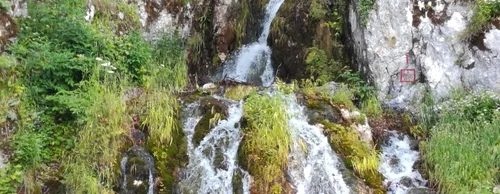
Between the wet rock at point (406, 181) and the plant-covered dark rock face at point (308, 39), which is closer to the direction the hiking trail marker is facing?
the wet rock

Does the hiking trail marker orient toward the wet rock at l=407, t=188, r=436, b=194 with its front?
yes

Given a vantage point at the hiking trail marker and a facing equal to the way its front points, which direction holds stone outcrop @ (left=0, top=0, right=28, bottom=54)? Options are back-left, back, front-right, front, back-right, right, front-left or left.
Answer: front-right

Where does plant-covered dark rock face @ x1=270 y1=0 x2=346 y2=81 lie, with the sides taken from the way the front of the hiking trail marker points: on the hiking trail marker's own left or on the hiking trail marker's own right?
on the hiking trail marker's own right

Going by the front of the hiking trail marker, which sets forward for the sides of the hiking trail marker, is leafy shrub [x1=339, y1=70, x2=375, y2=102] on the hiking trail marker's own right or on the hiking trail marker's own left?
on the hiking trail marker's own right

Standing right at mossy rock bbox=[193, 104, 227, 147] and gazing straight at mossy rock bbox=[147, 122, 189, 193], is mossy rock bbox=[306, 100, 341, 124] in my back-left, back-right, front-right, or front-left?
back-left

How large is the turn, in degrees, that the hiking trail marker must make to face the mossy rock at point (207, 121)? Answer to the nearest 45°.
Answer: approximately 45° to its right

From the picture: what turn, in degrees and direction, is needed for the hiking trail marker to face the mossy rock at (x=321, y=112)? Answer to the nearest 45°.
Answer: approximately 45° to its right

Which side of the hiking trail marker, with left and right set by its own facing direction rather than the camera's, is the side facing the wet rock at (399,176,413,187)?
front

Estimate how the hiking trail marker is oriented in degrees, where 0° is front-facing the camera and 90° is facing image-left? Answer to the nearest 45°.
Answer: approximately 0°
